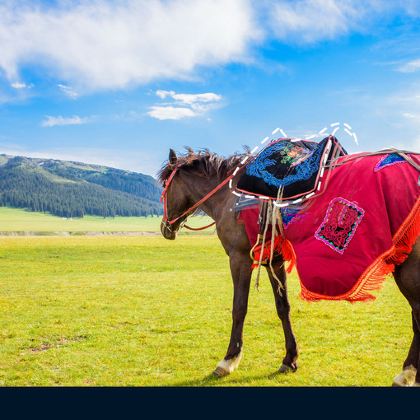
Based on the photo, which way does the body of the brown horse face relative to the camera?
to the viewer's left
